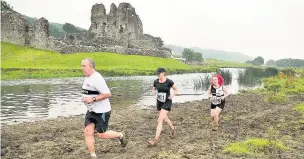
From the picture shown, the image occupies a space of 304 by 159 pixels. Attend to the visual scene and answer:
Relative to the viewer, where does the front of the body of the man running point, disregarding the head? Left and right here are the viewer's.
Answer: facing the viewer and to the left of the viewer
